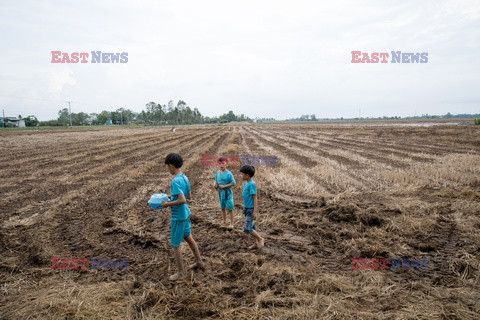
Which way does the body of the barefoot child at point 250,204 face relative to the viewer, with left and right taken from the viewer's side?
facing to the left of the viewer

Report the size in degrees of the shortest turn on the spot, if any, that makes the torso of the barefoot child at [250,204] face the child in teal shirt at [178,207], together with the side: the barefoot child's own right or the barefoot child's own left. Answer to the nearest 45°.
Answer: approximately 45° to the barefoot child's own left

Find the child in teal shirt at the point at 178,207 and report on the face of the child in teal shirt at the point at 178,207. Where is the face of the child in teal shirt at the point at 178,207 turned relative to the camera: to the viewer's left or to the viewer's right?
to the viewer's left

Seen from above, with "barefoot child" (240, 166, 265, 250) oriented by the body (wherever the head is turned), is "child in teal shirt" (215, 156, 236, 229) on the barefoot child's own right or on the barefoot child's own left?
on the barefoot child's own right
